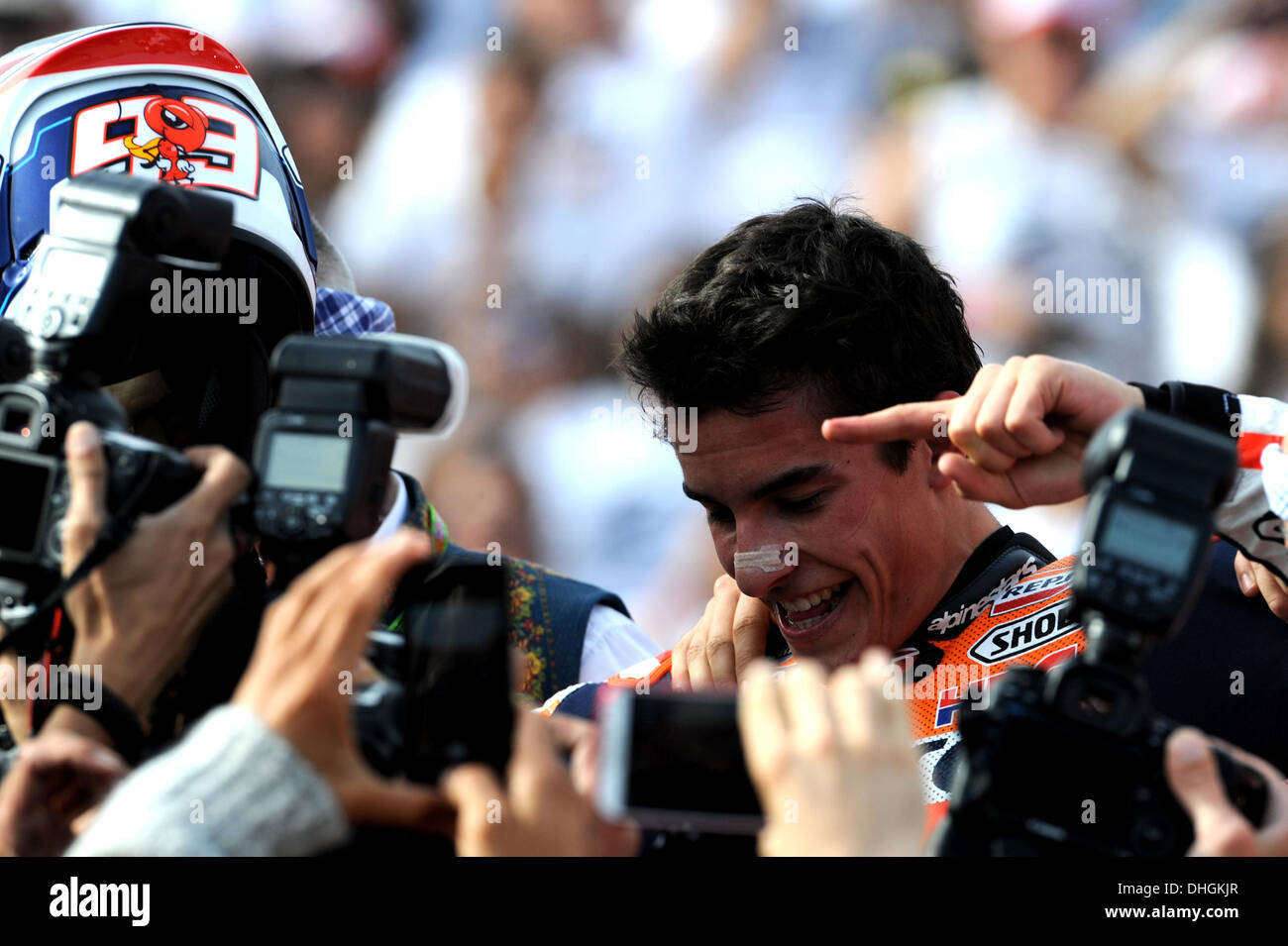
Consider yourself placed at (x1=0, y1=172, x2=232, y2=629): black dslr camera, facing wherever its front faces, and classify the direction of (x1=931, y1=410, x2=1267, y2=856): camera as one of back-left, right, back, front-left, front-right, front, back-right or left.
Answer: right

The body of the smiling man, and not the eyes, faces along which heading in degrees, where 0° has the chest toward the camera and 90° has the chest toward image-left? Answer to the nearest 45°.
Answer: approximately 45°

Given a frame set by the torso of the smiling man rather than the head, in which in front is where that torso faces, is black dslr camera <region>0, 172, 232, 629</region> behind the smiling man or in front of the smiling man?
in front

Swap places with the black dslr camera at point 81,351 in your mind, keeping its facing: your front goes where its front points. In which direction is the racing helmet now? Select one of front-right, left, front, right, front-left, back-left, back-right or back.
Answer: front-left

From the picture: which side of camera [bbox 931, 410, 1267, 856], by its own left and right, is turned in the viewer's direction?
back

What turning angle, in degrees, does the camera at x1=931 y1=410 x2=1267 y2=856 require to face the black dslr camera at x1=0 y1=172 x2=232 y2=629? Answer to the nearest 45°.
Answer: approximately 90° to its left

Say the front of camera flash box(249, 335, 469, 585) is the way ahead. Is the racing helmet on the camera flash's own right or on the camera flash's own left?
on the camera flash's own left

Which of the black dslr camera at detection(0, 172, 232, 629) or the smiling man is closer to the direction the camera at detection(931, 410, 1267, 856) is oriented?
the smiling man

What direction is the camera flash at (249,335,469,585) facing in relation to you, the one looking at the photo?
facing away from the viewer and to the right of the viewer

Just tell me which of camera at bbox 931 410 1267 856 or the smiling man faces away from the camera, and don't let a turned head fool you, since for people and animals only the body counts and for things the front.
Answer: the camera

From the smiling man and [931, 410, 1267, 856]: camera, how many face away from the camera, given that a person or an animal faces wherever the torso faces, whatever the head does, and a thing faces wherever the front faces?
1

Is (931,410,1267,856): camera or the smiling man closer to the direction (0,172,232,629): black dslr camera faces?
the smiling man

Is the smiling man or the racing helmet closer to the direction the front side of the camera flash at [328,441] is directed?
the smiling man
